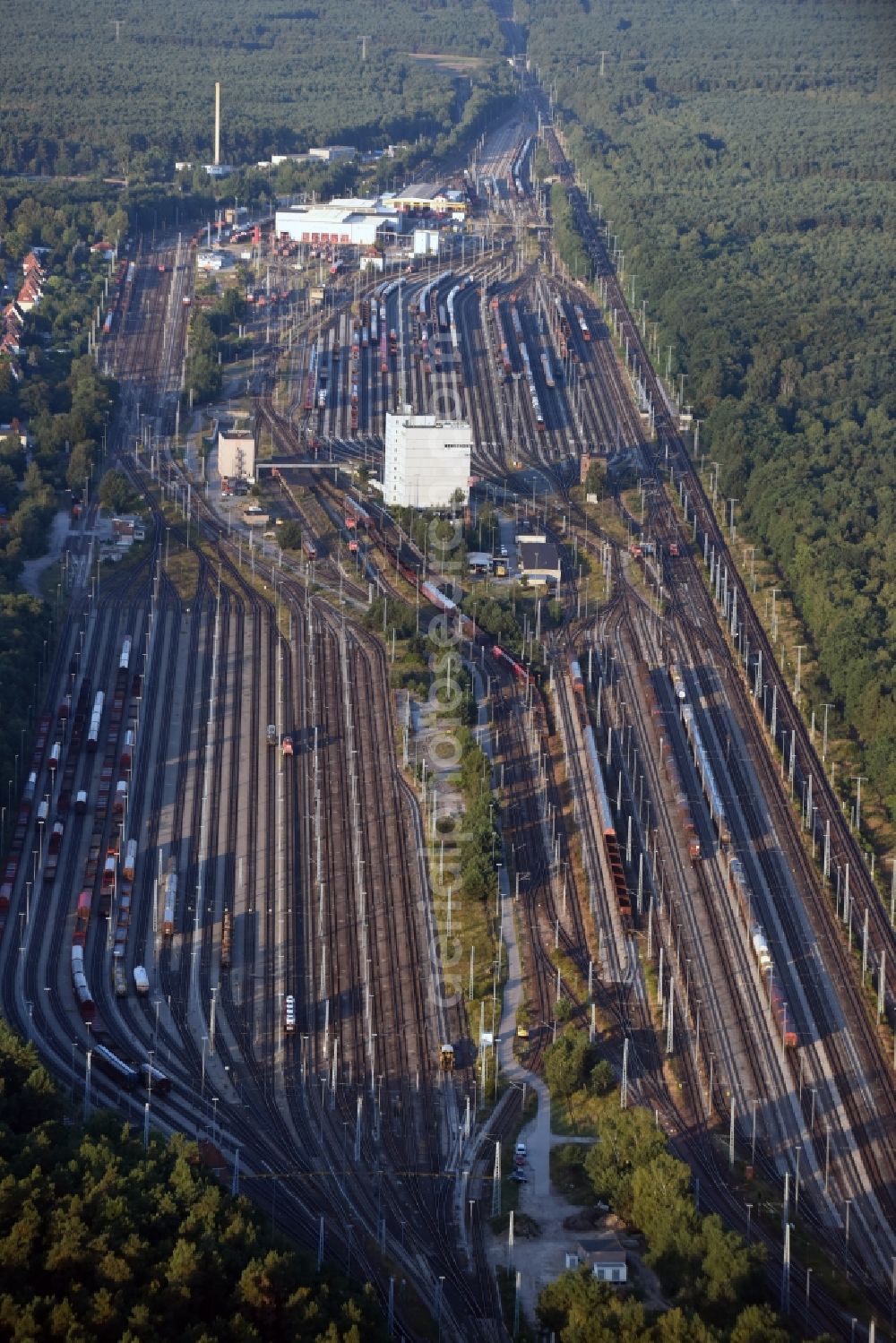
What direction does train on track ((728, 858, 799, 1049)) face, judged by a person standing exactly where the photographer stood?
facing the viewer

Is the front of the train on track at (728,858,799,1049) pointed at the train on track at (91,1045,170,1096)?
no

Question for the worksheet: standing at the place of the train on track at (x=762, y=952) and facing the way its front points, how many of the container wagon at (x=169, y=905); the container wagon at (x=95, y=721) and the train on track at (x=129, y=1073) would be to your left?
0
